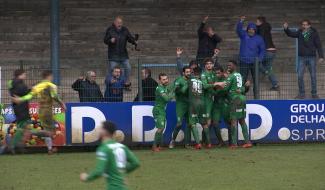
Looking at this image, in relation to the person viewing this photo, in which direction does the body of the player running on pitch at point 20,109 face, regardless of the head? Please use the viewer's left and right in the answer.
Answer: facing to the right of the viewer

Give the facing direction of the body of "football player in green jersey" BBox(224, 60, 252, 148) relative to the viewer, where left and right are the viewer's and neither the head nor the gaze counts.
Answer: facing away from the viewer and to the left of the viewer

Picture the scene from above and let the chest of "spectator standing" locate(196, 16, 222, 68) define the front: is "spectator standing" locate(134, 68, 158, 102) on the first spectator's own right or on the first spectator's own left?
on the first spectator's own right

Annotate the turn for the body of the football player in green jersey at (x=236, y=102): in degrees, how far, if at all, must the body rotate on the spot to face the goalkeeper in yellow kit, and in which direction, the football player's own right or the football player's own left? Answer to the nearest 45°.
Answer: approximately 90° to the football player's own left

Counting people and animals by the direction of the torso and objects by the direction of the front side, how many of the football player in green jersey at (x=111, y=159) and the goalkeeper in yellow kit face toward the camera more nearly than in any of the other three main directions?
0

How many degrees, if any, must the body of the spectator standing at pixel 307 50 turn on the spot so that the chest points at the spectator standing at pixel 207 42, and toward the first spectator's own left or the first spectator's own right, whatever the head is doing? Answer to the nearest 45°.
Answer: approximately 90° to the first spectator's own right

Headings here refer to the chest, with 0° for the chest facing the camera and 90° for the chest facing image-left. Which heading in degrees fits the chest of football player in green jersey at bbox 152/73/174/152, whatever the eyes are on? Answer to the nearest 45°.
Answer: approximately 315°

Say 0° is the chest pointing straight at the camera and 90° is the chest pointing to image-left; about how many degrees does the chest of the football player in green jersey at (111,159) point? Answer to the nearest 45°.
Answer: approximately 135°

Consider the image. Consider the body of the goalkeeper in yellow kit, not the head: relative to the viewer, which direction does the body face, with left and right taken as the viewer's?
facing away from the viewer and to the right of the viewer
